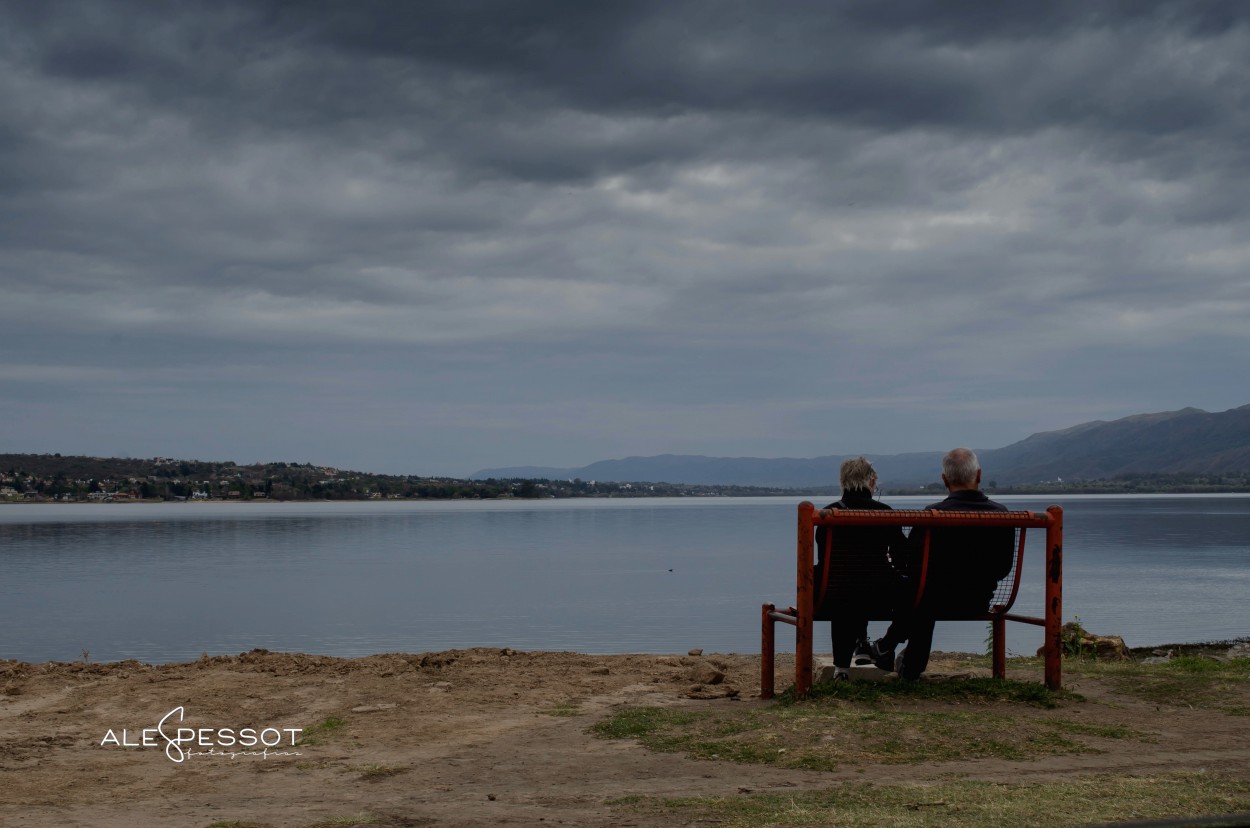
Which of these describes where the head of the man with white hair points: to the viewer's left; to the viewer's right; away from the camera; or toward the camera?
away from the camera

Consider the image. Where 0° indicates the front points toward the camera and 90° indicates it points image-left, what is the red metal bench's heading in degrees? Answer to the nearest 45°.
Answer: approximately 135°
